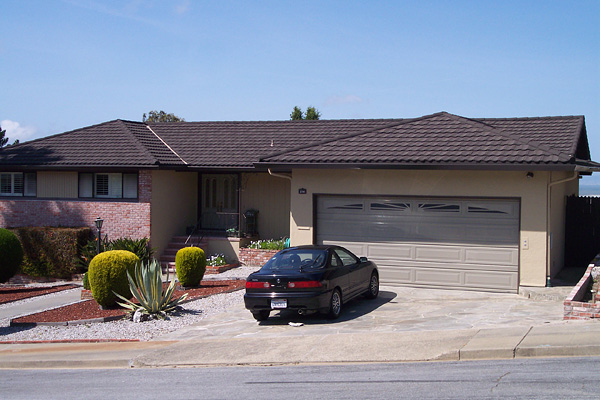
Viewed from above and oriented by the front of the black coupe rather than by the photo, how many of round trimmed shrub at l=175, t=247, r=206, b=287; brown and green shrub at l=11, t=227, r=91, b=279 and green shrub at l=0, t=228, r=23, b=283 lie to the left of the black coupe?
3

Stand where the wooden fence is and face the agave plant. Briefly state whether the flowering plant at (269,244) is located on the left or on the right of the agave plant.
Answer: right

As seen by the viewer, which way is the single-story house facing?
toward the camera

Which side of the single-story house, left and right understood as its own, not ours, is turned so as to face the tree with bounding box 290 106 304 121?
back

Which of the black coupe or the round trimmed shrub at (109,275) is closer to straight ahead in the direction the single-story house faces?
the black coupe

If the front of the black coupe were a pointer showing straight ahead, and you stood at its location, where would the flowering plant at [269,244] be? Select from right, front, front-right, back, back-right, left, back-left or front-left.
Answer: front-left

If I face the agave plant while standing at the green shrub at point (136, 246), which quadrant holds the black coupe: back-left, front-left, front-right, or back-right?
front-left

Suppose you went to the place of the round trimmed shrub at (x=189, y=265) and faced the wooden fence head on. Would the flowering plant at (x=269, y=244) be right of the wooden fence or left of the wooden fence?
left

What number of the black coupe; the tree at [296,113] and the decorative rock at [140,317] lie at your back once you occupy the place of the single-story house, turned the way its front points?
1

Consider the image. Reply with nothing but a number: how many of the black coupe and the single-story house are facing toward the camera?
1

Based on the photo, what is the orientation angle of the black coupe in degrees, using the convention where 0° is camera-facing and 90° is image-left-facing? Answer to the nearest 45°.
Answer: approximately 225°

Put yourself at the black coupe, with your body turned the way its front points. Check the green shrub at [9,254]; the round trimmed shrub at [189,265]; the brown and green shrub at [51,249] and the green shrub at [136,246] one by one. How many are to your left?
4

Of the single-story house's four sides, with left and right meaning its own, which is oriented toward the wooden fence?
left

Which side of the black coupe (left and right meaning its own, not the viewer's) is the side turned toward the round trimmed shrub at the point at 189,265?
left

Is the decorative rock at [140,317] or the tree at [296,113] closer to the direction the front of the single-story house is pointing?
the decorative rock
